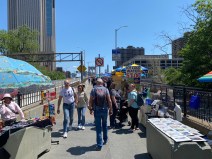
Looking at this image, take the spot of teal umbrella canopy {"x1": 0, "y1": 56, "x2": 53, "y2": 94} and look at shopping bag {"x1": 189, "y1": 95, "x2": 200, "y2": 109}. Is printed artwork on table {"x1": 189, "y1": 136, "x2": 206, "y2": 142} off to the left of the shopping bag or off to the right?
right

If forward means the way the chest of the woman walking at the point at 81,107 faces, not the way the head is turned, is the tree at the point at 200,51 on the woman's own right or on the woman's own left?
on the woman's own left

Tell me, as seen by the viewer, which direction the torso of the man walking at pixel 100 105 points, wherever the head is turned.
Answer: away from the camera

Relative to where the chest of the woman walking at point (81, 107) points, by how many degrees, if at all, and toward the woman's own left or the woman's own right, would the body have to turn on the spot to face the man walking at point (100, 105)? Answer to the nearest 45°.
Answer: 0° — they already face them

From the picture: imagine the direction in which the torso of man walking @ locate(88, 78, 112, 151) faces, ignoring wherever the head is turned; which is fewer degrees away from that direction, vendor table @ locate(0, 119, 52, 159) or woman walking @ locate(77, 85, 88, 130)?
the woman walking

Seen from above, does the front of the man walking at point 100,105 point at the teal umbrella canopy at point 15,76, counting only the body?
no

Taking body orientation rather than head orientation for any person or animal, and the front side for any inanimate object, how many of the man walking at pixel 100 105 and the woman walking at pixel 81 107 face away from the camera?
1

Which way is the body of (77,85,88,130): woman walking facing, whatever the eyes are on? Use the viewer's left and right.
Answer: facing the viewer

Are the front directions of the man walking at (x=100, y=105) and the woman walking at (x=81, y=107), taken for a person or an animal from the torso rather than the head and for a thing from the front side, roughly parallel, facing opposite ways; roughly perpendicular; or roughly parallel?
roughly parallel, facing opposite ways

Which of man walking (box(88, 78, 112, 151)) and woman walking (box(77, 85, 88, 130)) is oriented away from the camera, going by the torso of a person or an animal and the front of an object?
the man walking
